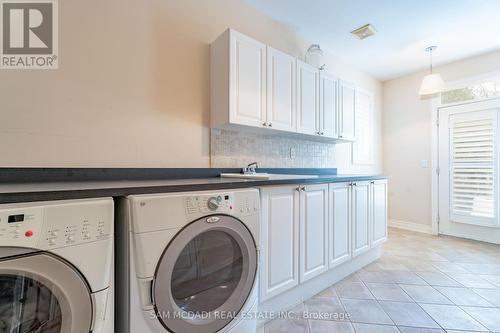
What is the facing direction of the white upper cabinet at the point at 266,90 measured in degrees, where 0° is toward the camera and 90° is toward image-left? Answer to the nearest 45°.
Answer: approximately 315°

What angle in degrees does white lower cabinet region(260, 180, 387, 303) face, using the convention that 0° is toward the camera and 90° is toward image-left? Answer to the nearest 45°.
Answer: approximately 315°

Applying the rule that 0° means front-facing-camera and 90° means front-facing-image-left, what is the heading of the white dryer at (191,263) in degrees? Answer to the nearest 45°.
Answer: approximately 315°

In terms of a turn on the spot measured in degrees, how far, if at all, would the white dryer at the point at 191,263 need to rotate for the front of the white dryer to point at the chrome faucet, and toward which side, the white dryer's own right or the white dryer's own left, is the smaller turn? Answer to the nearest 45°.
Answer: approximately 90° to the white dryer's own left

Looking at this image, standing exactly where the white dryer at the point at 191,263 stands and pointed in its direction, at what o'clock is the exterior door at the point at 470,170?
The exterior door is roughly at 10 o'clock from the white dryer.

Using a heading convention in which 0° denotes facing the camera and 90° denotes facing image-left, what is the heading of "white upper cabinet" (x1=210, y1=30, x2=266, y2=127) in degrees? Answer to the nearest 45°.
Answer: approximately 315°

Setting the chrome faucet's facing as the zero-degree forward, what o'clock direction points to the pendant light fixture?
The pendant light fixture is roughly at 10 o'clock from the chrome faucet.

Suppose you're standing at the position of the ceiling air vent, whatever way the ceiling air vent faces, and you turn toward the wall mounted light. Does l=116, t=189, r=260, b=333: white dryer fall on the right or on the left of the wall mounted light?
left

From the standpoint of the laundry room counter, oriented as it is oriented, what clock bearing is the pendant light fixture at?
The pendant light fixture is roughly at 10 o'clock from the laundry room counter.

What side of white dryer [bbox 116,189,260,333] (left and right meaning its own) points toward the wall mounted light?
left

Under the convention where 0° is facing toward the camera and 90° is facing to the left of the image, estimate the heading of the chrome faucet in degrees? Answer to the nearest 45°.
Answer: approximately 315°
